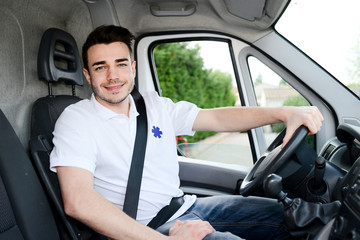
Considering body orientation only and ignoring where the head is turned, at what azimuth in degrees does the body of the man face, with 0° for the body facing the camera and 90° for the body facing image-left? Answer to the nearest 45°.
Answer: approximately 315°
